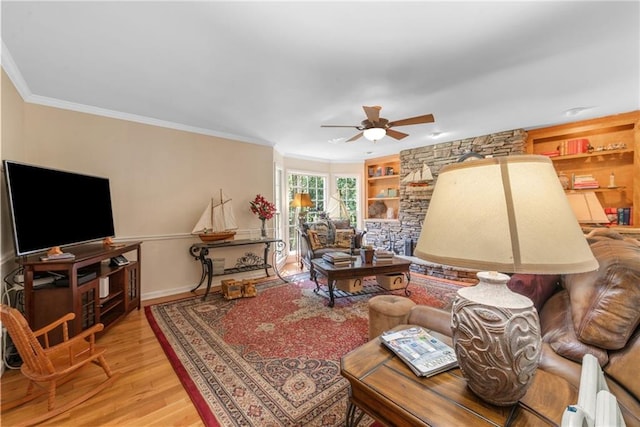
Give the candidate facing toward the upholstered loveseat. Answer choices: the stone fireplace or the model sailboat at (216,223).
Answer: the stone fireplace

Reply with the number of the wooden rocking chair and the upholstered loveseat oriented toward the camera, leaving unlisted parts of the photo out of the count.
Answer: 1

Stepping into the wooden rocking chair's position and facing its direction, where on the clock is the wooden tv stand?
The wooden tv stand is roughly at 11 o'clock from the wooden rocking chair.

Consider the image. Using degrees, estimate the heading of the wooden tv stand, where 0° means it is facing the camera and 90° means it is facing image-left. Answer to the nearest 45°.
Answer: approximately 315°

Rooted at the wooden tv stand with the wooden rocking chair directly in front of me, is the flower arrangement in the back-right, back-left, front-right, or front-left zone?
back-left

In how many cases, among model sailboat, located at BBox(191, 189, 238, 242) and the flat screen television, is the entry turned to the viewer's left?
1

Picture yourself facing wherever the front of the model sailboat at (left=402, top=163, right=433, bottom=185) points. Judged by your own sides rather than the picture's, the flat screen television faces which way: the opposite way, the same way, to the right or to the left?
the opposite way

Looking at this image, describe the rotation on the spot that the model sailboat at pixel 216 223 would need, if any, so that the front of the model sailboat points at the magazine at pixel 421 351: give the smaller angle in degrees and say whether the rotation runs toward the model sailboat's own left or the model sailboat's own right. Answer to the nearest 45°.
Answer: approximately 90° to the model sailboat's own left

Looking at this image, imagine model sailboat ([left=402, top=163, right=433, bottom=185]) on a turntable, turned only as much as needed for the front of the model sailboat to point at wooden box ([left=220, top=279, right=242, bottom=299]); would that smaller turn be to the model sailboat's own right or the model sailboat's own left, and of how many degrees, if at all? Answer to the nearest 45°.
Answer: approximately 45° to the model sailboat's own left

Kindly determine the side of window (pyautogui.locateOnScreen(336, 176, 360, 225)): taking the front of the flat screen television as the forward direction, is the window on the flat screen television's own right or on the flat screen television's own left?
on the flat screen television's own left

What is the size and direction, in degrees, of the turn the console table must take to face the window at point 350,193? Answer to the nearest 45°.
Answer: approximately 90° to its left
